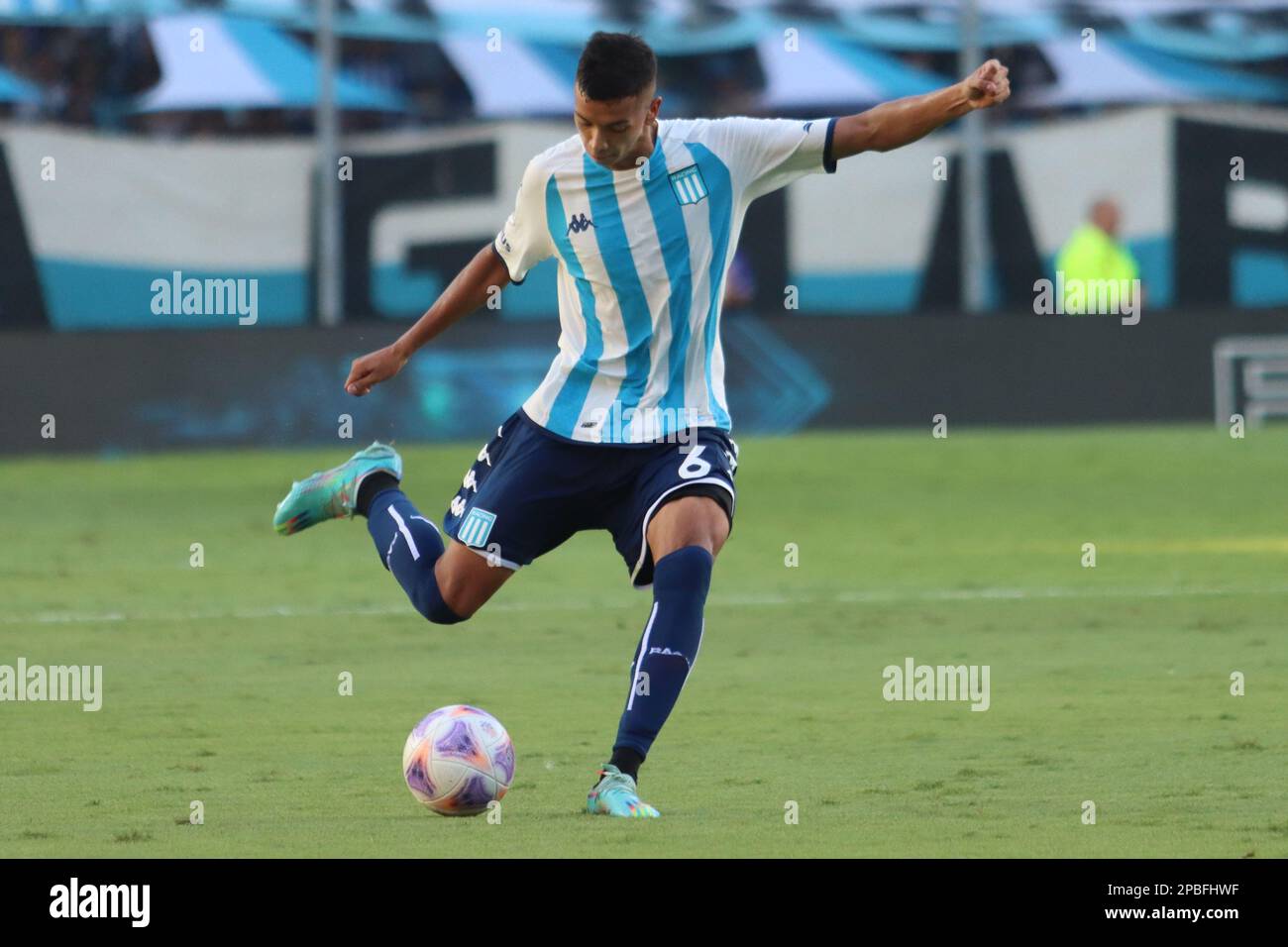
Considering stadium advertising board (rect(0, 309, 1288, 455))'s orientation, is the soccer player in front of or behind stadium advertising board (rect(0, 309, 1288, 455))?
in front

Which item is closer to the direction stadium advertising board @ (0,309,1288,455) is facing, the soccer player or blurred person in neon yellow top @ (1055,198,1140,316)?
the soccer player

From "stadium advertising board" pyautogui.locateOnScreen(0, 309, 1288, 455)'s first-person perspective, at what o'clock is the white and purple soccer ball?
The white and purple soccer ball is roughly at 12 o'clock from the stadium advertising board.

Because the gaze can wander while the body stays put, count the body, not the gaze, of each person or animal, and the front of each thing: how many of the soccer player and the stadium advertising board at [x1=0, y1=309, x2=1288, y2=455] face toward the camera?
2

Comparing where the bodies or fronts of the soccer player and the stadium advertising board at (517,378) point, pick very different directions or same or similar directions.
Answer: same or similar directions

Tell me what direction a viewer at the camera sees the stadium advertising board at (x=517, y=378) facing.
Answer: facing the viewer

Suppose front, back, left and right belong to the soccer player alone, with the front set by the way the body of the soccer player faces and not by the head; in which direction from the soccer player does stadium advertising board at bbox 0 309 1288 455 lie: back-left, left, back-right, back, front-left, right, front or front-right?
back

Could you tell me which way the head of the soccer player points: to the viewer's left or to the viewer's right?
to the viewer's left

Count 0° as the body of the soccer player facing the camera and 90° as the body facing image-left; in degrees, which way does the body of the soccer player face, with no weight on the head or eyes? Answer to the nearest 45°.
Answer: approximately 0°

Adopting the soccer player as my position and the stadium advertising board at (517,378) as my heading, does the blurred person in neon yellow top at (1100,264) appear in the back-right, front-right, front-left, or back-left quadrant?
front-right

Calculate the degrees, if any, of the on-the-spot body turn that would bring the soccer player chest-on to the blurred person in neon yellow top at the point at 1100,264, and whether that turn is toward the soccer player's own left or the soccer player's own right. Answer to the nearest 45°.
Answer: approximately 180°
